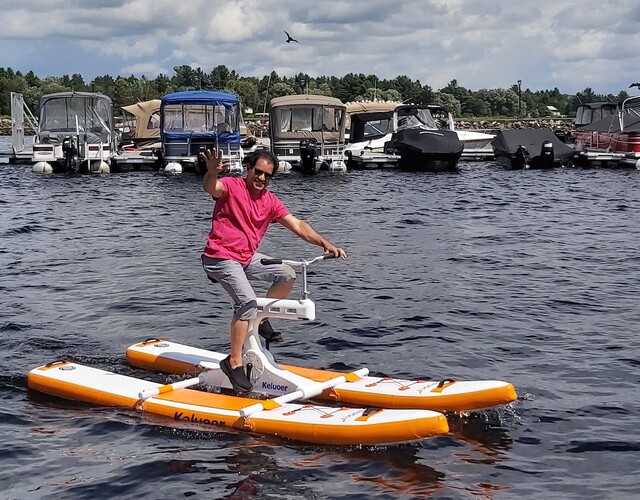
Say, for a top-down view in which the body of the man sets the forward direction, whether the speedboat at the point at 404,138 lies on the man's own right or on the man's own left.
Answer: on the man's own left

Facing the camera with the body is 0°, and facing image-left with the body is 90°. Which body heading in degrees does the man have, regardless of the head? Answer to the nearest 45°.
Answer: approximately 315°

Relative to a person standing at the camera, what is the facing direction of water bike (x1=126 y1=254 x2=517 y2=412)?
facing the viewer and to the right of the viewer

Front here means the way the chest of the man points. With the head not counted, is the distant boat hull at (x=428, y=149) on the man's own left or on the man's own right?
on the man's own left

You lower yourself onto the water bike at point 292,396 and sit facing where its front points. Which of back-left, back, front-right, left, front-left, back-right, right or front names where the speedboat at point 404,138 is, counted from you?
back-left

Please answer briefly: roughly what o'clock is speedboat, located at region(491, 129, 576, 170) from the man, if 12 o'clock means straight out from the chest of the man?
The speedboat is roughly at 8 o'clock from the man.

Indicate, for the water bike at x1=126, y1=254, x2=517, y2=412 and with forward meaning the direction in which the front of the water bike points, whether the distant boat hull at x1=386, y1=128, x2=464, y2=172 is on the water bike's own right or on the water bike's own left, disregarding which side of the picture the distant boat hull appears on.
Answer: on the water bike's own left

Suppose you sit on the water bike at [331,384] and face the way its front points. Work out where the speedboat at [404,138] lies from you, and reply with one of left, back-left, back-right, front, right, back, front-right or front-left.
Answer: back-left
